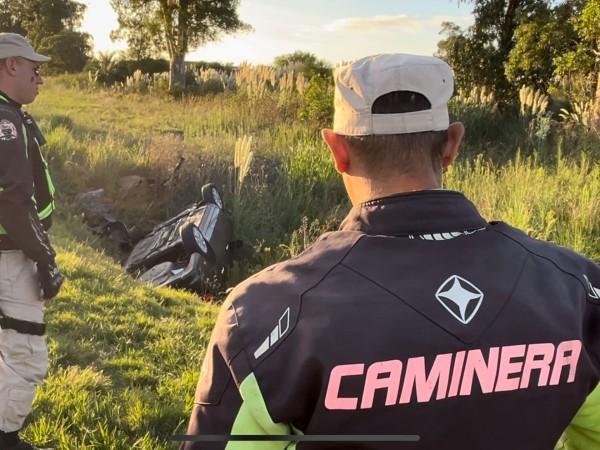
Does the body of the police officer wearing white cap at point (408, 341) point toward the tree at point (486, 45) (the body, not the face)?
yes

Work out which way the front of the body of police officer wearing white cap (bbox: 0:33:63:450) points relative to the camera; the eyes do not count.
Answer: to the viewer's right

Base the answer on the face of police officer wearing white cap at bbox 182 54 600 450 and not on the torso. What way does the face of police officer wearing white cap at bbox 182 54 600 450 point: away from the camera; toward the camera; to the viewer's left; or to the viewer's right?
away from the camera

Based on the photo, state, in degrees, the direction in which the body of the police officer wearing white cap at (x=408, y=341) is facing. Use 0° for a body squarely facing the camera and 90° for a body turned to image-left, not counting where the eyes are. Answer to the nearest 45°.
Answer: approximately 180°

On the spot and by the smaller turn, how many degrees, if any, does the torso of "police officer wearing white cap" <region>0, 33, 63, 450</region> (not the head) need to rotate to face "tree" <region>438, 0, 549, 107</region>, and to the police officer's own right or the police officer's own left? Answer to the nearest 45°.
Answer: approximately 45° to the police officer's own left

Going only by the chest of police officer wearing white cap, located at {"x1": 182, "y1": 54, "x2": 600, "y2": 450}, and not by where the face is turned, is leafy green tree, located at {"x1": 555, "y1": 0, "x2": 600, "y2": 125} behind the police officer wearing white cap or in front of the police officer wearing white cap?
in front

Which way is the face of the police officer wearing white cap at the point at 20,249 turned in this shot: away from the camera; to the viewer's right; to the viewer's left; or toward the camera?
to the viewer's right

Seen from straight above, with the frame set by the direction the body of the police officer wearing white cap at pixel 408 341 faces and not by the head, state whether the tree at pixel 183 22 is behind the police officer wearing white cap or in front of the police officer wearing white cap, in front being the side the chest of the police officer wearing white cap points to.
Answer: in front

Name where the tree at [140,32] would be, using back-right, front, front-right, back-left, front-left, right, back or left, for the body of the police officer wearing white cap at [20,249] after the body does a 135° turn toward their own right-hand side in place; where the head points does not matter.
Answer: back-right

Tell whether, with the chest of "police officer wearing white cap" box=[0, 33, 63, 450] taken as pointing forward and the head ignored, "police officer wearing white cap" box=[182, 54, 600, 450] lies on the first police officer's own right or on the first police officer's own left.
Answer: on the first police officer's own right

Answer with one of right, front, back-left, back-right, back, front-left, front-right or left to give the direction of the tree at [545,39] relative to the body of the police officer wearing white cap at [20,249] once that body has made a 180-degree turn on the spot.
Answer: back-right

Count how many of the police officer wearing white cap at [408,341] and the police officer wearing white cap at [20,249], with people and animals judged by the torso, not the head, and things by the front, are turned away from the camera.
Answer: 1

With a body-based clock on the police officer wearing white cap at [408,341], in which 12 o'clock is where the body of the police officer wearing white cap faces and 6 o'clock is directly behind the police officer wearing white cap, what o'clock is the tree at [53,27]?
The tree is roughly at 11 o'clock from the police officer wearing white cap.

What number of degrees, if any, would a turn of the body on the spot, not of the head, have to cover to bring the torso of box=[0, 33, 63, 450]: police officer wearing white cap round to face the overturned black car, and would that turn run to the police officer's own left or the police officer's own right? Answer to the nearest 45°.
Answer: approximately 45° to the police officer's own left

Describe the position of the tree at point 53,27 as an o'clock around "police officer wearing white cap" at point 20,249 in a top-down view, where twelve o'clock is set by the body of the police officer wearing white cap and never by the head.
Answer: The tree is roughly at 9 o'clock from the police officer wearing white cap.

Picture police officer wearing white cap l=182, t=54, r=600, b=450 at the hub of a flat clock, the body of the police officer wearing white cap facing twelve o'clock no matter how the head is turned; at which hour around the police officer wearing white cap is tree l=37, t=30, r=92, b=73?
The tree is roughly at 11 o'clock from the police officer wearing white cap.

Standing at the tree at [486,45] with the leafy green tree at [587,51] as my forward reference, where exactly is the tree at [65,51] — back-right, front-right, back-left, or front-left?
back-right
